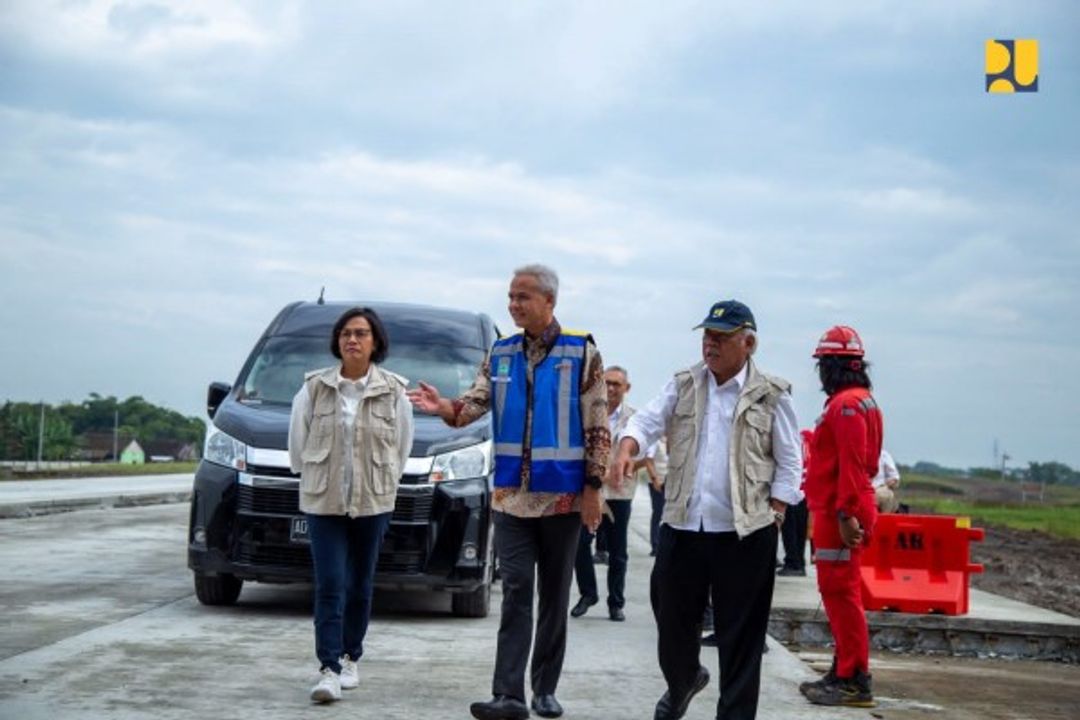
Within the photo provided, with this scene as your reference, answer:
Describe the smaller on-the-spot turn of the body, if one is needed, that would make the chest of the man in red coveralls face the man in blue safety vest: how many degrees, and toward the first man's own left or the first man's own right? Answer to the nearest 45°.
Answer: approximately 45° to the first man's own left

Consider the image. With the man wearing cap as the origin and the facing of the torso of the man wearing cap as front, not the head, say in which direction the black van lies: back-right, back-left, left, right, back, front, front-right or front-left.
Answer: right

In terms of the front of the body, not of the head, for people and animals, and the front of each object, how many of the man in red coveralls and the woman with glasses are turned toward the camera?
1

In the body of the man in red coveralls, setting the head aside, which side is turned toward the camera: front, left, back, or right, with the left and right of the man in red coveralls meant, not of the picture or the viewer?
left

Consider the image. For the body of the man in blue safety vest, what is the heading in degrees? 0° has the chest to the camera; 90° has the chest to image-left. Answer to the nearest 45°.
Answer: approximately 45°

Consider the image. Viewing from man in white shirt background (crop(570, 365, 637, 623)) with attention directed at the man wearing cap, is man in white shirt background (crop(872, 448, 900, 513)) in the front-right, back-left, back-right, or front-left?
back-left

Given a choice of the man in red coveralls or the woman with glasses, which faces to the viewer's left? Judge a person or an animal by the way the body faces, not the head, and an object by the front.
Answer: the man in red coveralls

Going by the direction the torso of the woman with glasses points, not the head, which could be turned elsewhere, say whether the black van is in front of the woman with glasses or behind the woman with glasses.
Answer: behind

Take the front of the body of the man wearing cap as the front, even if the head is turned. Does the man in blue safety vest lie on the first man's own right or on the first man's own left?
on the first man's own right

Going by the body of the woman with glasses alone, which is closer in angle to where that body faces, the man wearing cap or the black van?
the man wearing cap

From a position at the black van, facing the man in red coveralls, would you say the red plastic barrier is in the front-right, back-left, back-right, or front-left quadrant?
front-left

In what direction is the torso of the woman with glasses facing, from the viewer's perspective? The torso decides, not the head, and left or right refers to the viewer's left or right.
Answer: facing the viewer

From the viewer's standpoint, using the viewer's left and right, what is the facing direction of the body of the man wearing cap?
facing the viewer and to the left of the viewer

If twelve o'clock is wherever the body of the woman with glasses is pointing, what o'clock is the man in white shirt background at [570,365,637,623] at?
The man in white shirt background is roughly at 7 o'clock from the woman with glasses.
